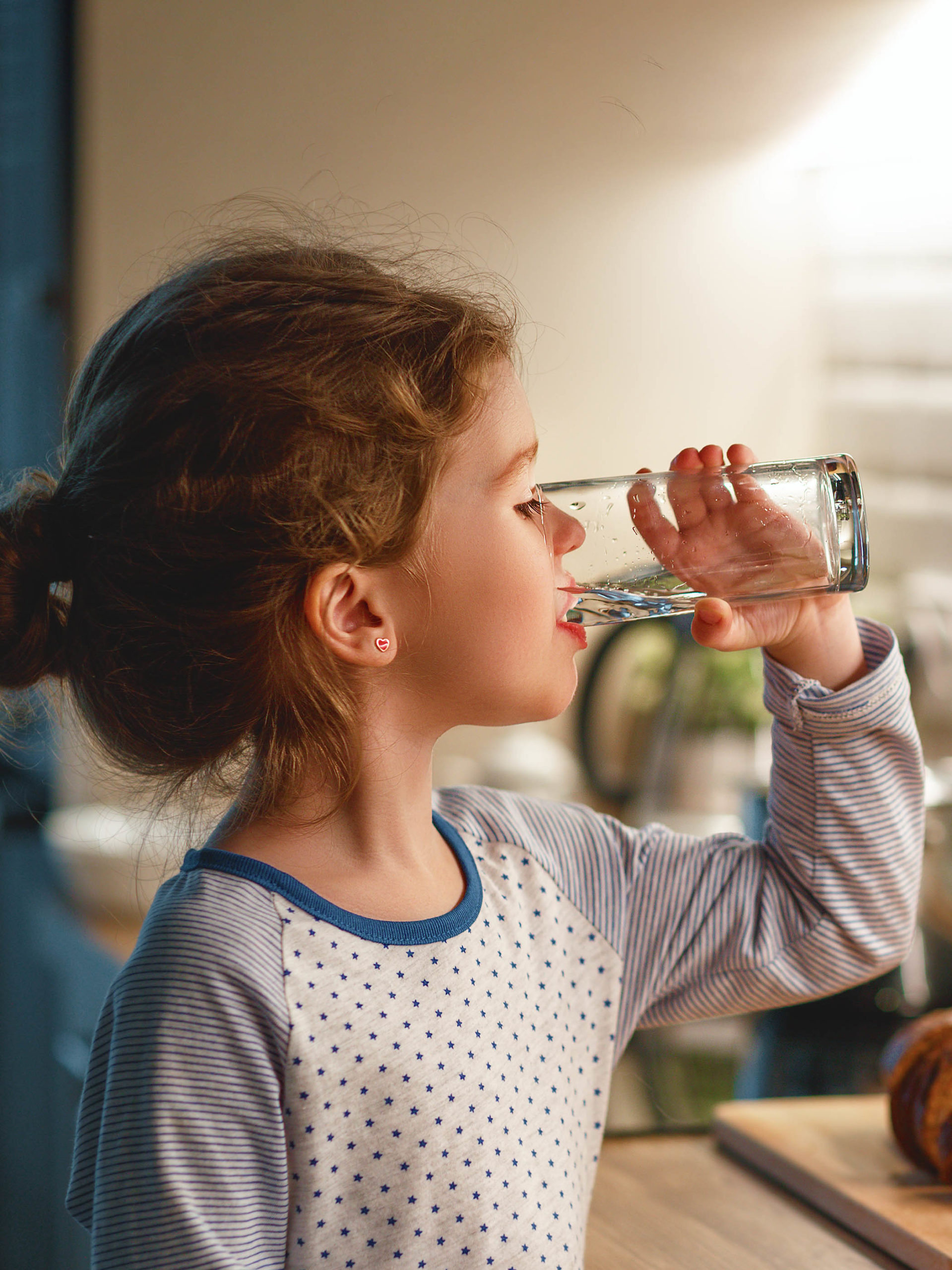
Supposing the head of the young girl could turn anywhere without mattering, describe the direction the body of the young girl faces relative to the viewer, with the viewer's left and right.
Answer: facing the viewer and to the right of the viewer

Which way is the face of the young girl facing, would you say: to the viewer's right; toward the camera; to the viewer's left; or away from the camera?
to the viewer's right

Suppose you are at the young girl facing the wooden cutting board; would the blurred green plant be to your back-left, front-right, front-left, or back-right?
front-left
